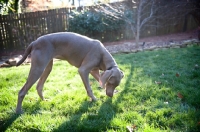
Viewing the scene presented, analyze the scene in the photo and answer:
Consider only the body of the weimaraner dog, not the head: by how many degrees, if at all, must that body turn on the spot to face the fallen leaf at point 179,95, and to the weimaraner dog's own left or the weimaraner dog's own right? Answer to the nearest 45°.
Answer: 0° — it already faces it

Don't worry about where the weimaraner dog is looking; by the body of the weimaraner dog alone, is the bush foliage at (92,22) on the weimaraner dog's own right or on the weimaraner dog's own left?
on the weimaraner dog's own left

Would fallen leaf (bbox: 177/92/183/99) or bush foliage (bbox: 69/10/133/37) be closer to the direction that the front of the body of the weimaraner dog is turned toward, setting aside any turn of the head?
the fallen leaf

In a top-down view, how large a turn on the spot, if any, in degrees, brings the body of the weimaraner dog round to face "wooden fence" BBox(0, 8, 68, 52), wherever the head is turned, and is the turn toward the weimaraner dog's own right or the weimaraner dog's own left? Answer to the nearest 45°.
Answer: approximately 90° to the weimaraner dog's own left

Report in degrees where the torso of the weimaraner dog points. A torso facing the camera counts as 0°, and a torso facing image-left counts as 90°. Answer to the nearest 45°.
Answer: approximately 270°
